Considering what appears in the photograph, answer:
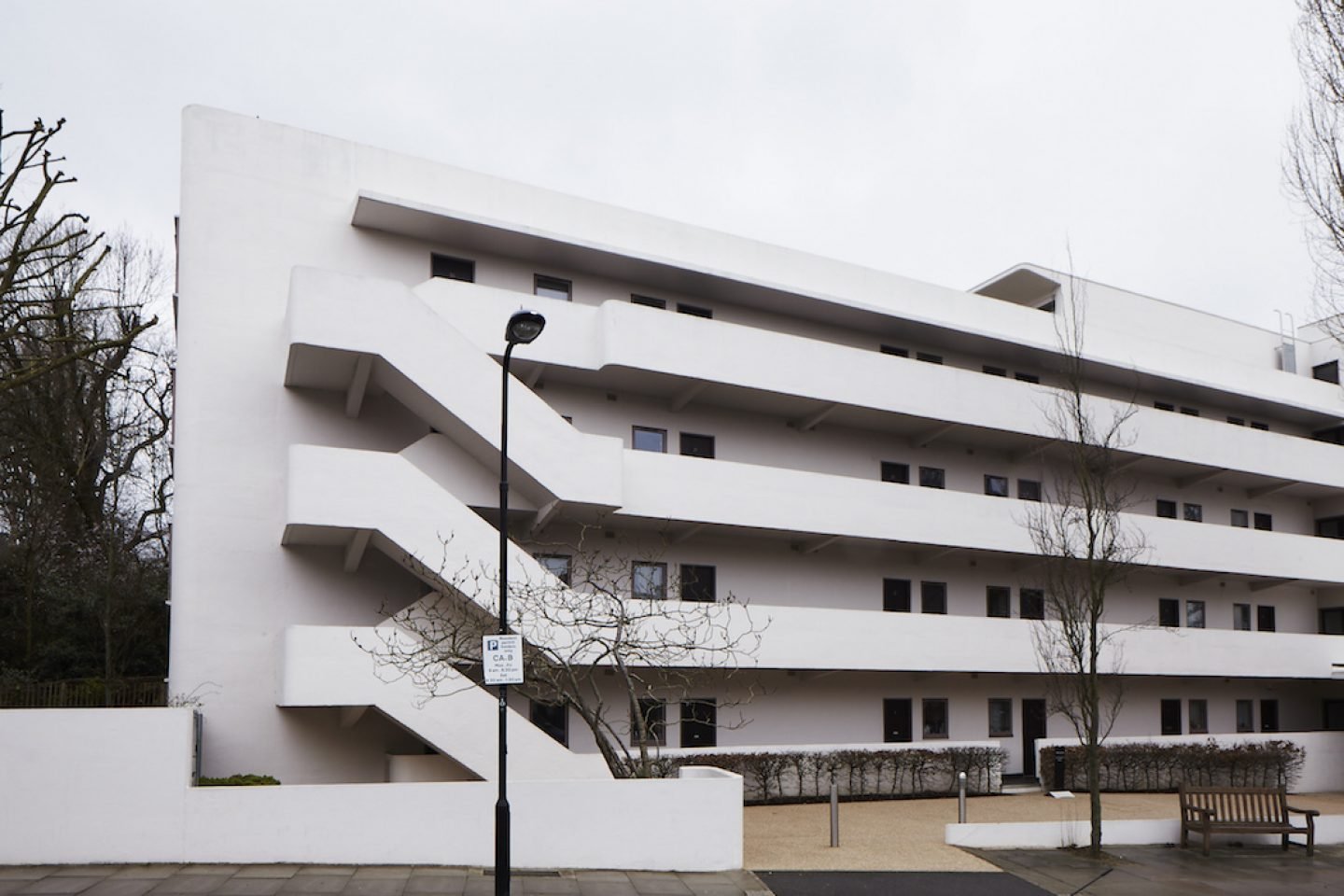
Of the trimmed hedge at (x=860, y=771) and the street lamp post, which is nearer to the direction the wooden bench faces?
the street lamp post

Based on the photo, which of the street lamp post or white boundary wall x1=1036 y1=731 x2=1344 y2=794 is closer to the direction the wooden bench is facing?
the street lamp post

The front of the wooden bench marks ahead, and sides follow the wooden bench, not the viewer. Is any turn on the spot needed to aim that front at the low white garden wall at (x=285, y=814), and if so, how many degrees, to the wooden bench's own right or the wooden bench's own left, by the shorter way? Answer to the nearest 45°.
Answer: approximately 90° to the wooden bench's own right

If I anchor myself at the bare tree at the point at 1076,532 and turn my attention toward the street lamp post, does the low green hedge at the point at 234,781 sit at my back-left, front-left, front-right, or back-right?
front-right

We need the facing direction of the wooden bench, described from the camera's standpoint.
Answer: facing the viewer and to the right of the viewer

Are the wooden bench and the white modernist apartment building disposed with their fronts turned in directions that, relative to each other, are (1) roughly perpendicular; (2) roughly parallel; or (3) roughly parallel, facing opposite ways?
roughly parallel

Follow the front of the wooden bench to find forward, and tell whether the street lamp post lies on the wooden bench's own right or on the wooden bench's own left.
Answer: on the wooden bench's own right
